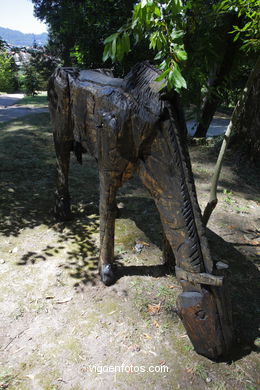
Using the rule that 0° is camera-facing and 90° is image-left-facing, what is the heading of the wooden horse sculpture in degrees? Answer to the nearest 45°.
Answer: approximately 315°

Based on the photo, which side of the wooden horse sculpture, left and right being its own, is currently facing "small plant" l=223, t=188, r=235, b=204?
left
